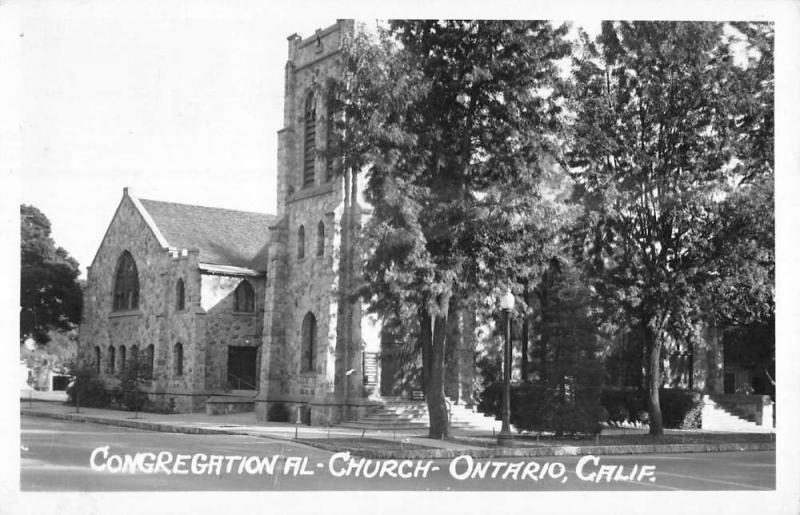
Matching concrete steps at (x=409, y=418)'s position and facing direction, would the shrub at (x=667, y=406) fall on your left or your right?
on your left

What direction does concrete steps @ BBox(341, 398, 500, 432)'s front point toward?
toward the camera

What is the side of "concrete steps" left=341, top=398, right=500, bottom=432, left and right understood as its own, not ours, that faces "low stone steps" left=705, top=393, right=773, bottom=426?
left

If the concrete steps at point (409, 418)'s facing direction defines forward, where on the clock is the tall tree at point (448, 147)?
The tall tree is roughly at 12 o'clock from the concrete steps.

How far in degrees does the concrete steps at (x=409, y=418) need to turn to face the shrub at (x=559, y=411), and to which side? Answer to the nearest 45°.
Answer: approximately 45° to its left

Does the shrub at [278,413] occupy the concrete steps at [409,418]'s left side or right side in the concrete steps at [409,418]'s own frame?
on its right

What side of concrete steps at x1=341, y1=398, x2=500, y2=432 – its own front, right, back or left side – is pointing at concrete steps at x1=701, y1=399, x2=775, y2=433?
left
